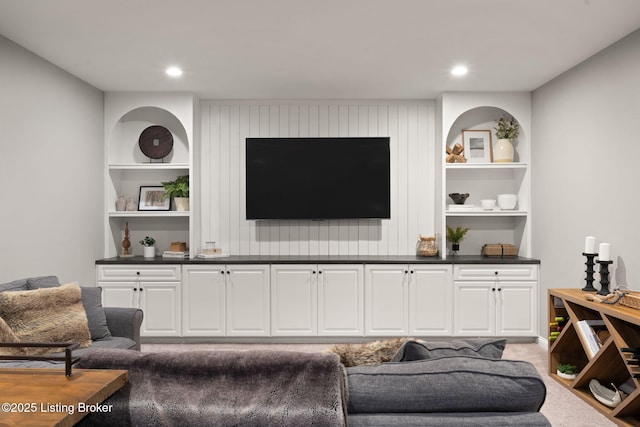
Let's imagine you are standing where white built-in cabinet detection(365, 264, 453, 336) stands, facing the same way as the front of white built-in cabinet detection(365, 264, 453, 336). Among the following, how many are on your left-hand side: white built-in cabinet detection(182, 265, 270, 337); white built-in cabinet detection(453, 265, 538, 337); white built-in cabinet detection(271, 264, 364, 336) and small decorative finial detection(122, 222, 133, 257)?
1

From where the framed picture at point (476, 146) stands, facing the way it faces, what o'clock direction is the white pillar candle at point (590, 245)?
The white pillar candle is roughly at 11 o'clock from the framed picture.

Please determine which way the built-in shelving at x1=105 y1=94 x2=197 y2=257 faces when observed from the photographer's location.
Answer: facing the viewer

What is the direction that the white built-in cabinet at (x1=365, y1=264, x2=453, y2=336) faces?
toward the camera

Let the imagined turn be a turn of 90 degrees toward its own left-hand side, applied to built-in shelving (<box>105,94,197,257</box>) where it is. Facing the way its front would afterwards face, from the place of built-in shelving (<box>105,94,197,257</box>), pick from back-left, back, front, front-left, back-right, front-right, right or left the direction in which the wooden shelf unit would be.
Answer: front-right

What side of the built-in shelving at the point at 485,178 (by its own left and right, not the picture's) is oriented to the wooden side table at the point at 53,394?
front

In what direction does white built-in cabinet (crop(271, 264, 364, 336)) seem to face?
toward the camera

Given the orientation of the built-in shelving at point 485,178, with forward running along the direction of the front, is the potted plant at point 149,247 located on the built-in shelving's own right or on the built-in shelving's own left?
on the built-in shelving's own right

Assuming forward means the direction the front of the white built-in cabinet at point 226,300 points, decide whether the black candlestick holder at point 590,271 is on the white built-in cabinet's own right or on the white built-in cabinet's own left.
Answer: on the white built-in cabinet's own left

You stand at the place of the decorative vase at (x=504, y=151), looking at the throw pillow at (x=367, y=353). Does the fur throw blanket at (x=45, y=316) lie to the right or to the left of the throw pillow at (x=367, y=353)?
right

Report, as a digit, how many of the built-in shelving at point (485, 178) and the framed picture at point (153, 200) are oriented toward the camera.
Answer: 2
